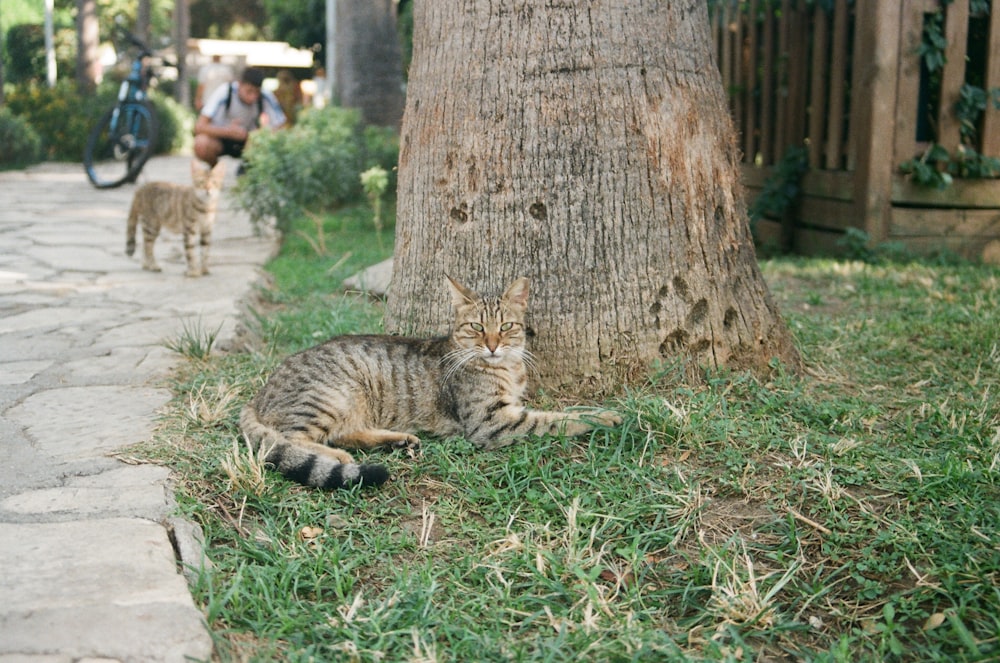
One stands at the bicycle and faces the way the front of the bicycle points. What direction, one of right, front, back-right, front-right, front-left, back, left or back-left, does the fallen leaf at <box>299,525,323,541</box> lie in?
front-left

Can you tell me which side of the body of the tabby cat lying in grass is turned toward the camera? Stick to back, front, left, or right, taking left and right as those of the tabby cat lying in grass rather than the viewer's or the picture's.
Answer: right

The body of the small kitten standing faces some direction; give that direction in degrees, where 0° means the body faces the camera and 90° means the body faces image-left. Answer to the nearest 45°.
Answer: approximately 315°

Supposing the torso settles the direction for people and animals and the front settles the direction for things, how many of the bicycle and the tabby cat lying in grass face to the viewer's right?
1

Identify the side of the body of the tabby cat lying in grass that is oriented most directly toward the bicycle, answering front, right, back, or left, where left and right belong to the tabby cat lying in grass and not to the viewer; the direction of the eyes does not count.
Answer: left

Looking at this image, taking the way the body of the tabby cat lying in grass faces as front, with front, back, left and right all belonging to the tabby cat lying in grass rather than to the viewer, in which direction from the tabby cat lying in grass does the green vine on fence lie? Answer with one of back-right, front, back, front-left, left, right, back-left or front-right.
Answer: front-left

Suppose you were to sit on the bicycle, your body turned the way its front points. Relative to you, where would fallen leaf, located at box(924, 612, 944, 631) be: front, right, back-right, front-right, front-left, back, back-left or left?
front-left

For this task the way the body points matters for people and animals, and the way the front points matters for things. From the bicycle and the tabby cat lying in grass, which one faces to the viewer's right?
the tabby cat lying in grass

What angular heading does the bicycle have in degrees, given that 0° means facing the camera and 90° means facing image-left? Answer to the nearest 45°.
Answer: approximately 45°

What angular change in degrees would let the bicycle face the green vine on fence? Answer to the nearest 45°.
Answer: approximately 90° to its left

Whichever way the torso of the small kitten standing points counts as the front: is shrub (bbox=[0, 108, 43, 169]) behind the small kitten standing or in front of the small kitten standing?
behind
